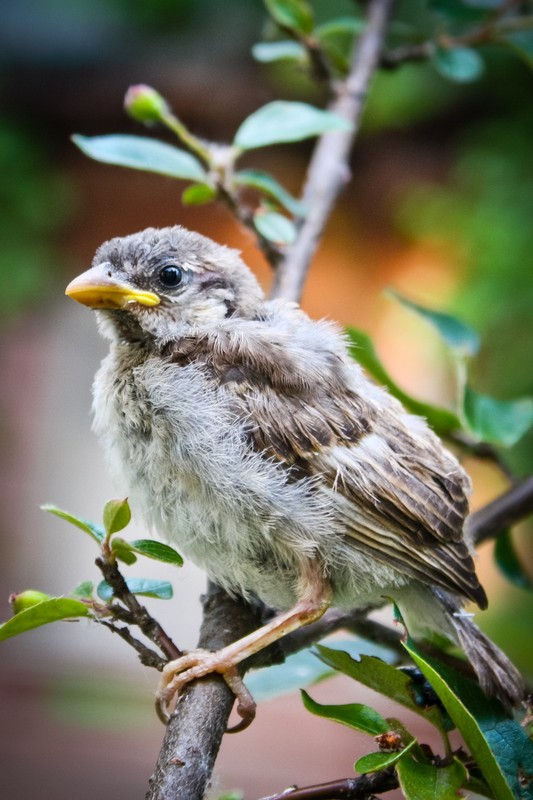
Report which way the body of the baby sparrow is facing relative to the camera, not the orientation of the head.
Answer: to the viewer's left
